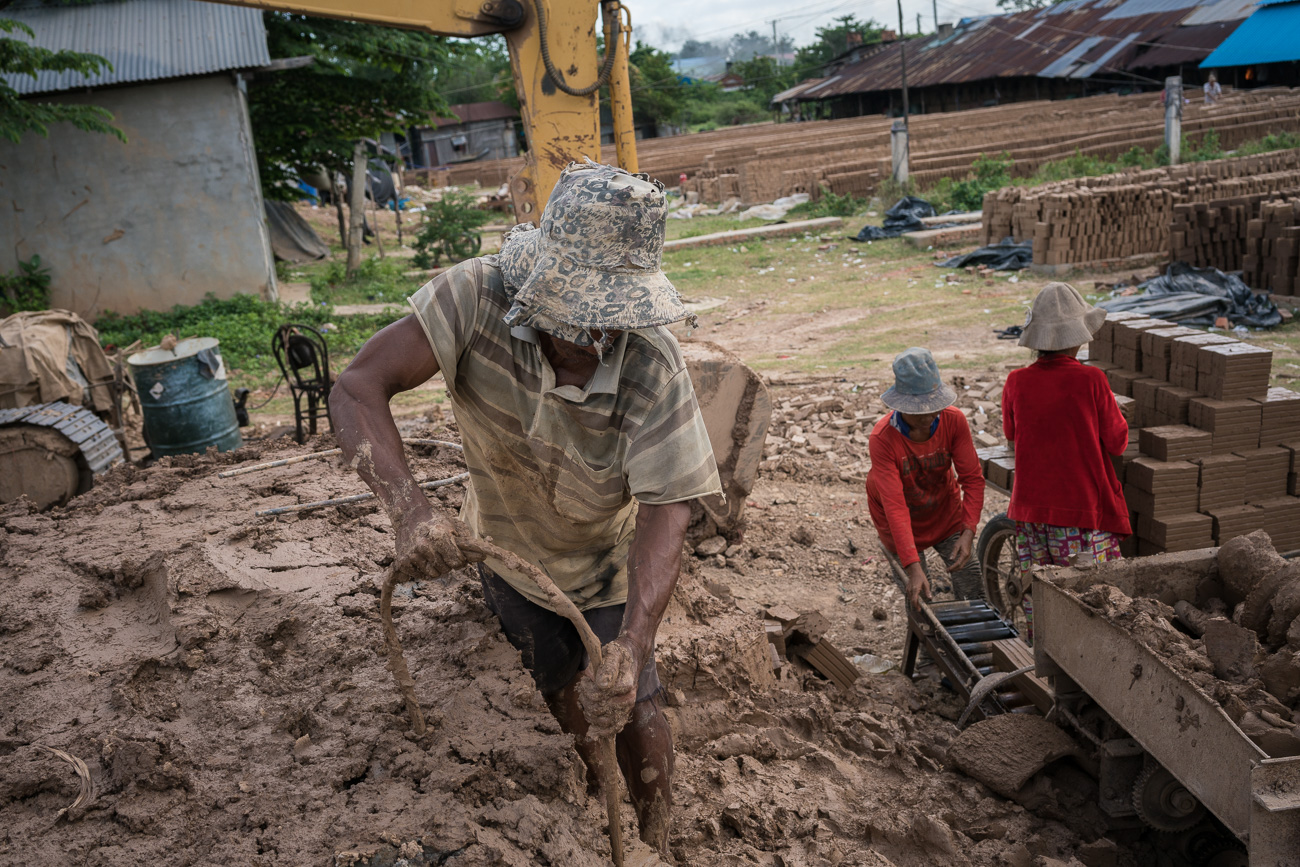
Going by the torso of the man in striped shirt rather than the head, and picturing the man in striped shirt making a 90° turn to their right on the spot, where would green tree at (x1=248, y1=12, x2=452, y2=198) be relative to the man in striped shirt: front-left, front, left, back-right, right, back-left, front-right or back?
right

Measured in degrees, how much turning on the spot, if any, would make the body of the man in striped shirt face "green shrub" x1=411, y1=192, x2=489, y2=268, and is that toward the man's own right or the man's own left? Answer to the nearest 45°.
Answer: approximately 180°

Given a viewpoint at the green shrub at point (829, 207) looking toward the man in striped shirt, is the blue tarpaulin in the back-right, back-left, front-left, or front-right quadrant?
back-left

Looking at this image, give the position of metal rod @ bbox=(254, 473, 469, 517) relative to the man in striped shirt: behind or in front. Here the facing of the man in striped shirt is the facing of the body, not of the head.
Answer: behind

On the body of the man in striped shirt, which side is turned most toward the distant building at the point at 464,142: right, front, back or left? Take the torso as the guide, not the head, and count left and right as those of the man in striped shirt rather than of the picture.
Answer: back

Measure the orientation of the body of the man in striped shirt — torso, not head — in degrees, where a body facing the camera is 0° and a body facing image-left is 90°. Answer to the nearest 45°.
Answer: approximately 0°

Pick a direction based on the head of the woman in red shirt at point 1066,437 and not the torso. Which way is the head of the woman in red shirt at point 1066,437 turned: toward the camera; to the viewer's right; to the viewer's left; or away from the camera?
away from the camera
